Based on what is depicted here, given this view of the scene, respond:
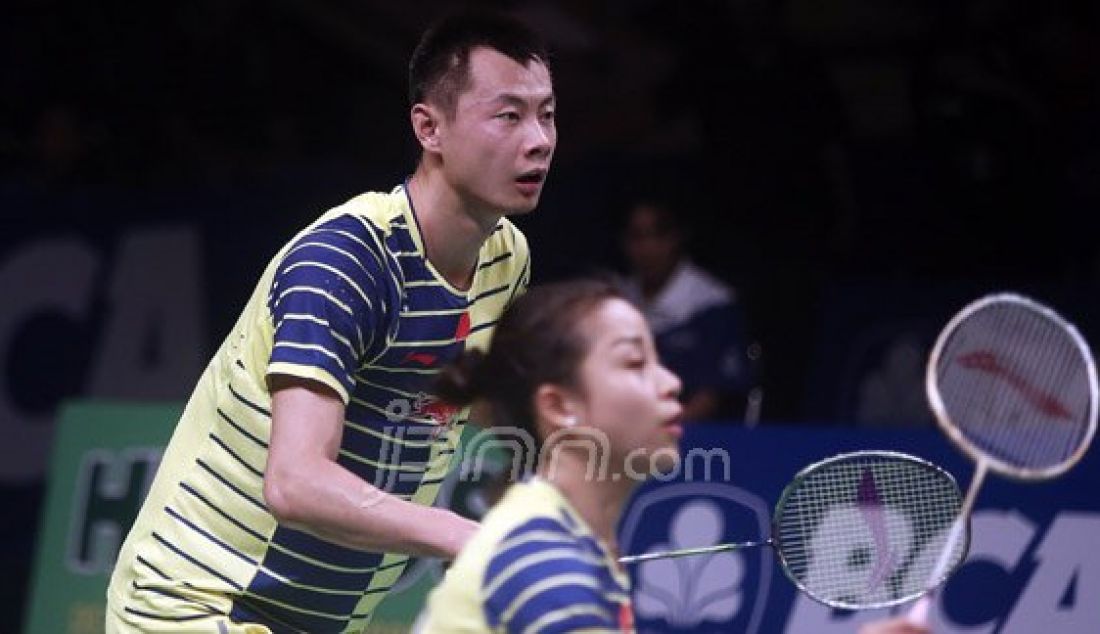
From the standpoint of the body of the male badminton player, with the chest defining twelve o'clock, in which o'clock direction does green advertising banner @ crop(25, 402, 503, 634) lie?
The green advertising banner is roughly at 7 o'clock from the male badminton player.

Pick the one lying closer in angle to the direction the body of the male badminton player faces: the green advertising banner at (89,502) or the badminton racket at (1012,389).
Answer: the badminton racket

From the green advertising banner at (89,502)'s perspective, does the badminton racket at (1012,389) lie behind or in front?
in front

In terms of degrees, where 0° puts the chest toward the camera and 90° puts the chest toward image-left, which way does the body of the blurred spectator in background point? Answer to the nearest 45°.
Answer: approximately 45°

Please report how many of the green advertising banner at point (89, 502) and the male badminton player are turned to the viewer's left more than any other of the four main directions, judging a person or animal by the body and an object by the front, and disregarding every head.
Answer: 0

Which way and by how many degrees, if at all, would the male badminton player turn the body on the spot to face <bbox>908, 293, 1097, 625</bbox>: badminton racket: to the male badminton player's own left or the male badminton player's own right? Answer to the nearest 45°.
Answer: approximately 45° to the male badminton player's own left

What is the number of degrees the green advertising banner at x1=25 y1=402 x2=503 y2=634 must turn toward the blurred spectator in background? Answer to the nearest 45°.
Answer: approximately 90° to its left

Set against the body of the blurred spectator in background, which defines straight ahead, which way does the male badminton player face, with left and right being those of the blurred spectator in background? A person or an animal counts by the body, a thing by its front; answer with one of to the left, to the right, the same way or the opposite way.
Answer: to the left

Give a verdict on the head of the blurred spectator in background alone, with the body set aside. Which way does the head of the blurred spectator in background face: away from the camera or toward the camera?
toward the camera

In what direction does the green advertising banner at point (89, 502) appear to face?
toward the camera

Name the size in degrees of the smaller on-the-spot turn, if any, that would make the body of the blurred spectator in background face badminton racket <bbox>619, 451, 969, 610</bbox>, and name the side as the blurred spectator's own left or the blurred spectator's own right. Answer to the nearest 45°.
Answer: approximately 45° to the blurred spectator's own left

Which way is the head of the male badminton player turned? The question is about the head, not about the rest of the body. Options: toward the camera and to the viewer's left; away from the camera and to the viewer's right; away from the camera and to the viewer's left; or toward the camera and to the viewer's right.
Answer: toward the camera and to the viewer's right
